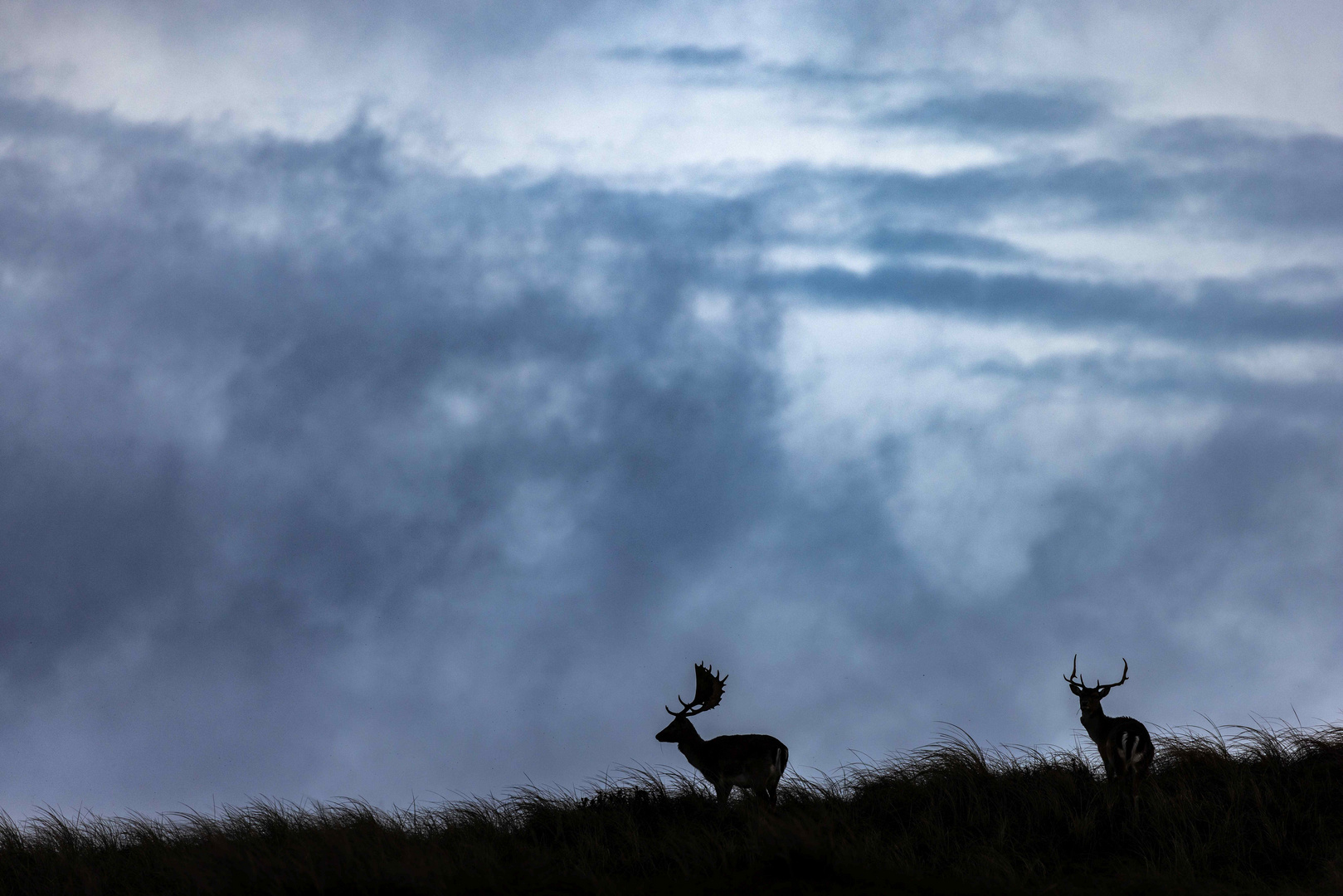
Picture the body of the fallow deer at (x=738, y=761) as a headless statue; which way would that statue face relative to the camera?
to the viewer's left

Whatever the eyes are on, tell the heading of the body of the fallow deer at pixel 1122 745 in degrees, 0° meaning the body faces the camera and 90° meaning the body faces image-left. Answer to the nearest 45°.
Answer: approximately 135°

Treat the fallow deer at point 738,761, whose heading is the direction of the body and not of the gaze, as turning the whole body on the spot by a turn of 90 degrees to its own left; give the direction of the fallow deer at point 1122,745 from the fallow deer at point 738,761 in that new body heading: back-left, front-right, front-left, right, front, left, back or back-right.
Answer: left
